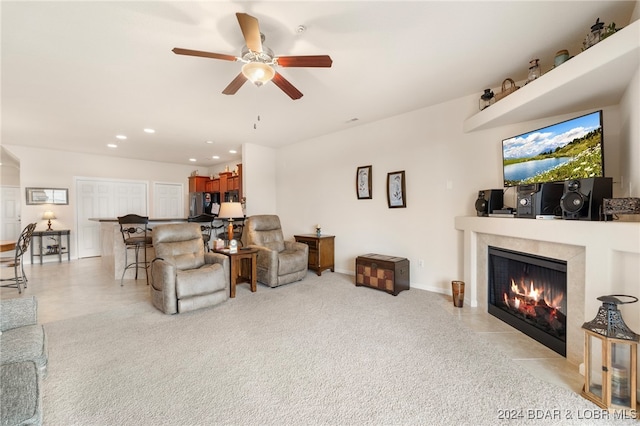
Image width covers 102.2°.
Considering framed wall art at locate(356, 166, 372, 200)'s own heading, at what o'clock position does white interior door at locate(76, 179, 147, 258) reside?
The white interior door is roughly at 2 o'clock from the framed wall art.

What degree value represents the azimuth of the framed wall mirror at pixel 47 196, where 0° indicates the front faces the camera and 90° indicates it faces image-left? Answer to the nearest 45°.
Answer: approximately 0°

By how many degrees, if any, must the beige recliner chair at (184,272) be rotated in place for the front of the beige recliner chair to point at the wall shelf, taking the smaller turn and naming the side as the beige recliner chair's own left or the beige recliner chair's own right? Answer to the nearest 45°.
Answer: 0° — it already faces it

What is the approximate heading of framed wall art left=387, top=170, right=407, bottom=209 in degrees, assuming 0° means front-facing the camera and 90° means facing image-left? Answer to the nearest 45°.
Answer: approximately 45°

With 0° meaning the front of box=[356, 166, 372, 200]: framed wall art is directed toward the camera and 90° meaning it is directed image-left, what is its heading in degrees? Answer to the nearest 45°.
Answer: approximately 45°
